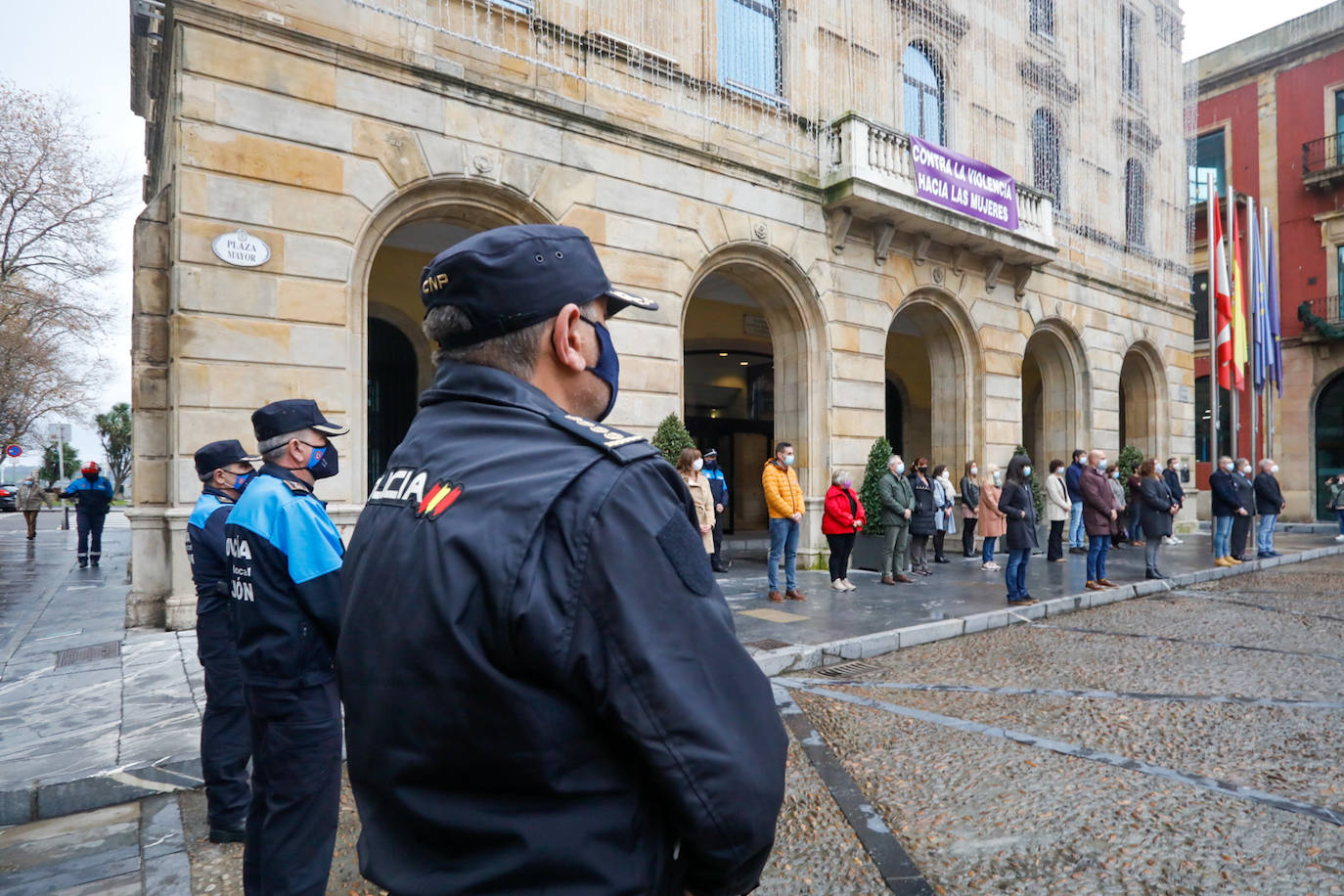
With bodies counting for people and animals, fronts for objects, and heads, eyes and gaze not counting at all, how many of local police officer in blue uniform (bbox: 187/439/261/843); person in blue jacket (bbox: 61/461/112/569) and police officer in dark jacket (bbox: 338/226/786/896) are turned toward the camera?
1

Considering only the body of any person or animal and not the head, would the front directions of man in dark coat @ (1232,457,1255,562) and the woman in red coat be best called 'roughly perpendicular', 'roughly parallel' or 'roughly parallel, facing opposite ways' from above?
roughly parallel

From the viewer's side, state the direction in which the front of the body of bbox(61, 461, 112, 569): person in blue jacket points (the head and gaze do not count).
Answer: toward the camera

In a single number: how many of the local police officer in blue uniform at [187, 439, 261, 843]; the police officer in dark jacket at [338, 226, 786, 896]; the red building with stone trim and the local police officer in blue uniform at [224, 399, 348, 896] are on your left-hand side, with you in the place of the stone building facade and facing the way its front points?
1

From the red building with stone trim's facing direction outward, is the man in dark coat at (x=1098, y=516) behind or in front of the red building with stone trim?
in front

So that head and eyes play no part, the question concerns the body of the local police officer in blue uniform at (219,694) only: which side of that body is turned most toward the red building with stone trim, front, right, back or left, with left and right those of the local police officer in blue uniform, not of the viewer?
front

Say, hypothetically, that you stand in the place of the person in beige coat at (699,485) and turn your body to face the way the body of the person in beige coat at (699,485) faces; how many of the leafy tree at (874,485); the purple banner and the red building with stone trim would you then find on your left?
3

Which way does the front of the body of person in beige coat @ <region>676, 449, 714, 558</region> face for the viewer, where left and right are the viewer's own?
facing the viewer and to the right of the viewer

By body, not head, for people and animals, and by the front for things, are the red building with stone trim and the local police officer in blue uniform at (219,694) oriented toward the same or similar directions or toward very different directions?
very different directions

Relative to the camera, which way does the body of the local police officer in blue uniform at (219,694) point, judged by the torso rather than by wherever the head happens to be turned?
to the viewer's right

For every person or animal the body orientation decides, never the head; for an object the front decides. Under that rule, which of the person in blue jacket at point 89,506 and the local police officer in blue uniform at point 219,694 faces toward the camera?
the person in blue jacket

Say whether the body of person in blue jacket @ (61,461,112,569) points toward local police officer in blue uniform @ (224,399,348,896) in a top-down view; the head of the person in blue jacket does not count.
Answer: yes

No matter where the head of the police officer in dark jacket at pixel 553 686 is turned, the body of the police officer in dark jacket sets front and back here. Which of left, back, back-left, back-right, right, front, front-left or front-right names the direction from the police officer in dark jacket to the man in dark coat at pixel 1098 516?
front

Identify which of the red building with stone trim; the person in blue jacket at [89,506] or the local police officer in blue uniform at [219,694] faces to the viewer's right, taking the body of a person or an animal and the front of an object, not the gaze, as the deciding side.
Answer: the local police officer in blue uniform

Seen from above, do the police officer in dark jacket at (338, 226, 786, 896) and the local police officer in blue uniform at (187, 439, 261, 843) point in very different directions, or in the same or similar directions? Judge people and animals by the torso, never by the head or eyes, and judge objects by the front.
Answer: same or similar directions

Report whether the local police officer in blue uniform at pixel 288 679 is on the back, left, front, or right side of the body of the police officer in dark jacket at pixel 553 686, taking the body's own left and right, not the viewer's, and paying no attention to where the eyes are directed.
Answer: left
